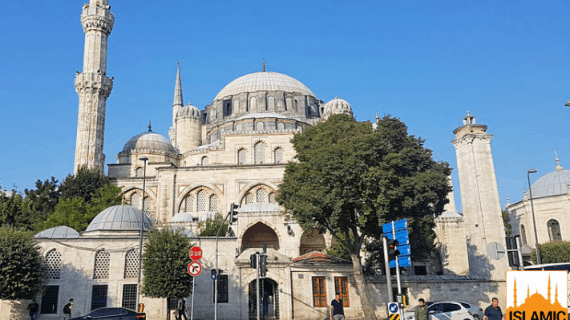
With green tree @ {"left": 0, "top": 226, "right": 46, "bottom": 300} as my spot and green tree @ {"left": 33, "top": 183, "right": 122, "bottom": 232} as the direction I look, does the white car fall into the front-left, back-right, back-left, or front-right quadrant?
back-right

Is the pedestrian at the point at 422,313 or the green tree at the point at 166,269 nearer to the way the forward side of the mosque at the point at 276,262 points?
the pedestrian

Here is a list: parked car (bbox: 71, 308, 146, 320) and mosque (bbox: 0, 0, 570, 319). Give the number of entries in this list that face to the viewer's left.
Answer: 1

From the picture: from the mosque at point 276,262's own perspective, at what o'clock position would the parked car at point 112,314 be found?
The parked car is roughly at 1 o'clock from the mosque.

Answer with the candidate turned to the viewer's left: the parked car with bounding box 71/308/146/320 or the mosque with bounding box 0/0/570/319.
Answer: the parked car

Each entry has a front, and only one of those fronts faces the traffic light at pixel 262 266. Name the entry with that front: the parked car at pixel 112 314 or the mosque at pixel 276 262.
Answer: the mosque

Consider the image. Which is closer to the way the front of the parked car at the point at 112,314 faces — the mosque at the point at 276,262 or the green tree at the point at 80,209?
the green tree

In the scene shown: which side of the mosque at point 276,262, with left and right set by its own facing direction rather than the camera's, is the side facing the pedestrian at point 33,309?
front

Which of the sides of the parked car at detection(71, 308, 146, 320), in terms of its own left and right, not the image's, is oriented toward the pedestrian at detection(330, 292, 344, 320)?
back

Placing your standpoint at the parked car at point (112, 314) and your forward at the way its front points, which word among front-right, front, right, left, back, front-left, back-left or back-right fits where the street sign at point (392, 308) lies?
back-left

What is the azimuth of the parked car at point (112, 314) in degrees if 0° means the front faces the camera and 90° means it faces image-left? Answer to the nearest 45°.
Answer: approximately 90°

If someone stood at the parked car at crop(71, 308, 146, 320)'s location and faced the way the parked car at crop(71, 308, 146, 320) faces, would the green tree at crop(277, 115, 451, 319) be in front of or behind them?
behind

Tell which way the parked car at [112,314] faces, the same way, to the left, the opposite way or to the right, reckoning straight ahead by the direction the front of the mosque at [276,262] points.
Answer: to the right

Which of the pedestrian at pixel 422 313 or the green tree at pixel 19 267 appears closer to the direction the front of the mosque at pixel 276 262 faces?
the pedestrian

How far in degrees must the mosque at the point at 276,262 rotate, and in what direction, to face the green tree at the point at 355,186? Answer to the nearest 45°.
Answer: approximately 45° to its left

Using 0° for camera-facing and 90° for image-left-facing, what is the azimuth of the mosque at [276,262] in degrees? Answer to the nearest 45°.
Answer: approximately 0°
